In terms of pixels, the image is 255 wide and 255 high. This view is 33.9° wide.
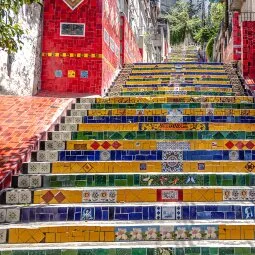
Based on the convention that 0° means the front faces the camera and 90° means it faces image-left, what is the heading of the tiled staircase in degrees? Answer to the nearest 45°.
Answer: approximately 0°

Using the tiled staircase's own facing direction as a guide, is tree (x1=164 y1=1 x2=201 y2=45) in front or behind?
behind
